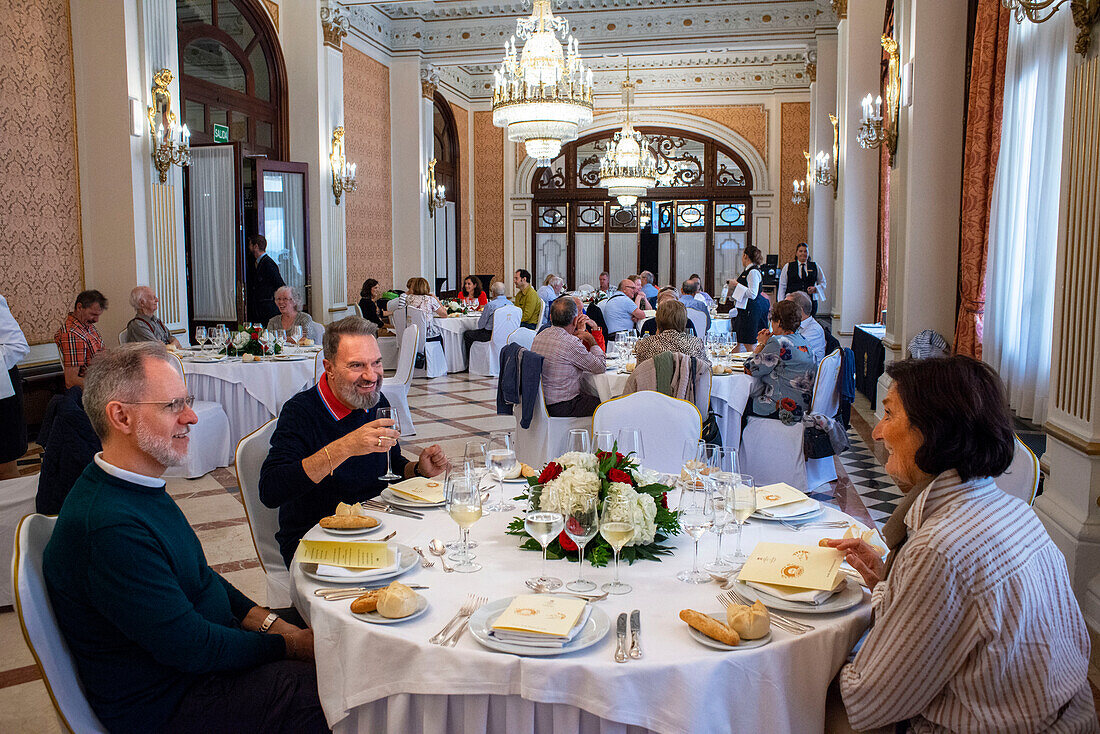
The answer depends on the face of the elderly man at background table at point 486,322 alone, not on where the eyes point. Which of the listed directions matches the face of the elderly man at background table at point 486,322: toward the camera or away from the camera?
away from the camera

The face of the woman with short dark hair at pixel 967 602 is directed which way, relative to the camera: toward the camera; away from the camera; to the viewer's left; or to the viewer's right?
to the viewer's left

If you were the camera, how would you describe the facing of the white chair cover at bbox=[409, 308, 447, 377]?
facing away from the viewer and to the right of the viewer

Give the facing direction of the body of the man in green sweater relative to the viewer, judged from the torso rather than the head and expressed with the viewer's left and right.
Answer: facing to the right of the viewer

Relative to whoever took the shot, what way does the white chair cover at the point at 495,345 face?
facing away from the viewer and to the left of the viewer

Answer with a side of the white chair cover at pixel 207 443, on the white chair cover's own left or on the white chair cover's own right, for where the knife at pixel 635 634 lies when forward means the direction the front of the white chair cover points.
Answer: on the white chair cover's own right

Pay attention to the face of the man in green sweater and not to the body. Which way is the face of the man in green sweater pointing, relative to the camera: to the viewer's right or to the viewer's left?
to the viewer's right

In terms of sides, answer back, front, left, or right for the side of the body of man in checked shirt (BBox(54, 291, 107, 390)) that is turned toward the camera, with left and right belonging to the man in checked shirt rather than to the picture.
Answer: right

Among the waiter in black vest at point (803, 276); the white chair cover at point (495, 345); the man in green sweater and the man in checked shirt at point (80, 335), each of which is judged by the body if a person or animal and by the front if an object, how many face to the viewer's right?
2

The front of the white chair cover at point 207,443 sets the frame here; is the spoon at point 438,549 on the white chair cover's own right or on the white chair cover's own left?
on the white chair cover's own right

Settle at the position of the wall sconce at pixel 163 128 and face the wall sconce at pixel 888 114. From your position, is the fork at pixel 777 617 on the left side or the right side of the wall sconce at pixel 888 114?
right

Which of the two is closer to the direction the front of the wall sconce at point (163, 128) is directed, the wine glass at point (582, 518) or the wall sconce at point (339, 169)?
the wine glass

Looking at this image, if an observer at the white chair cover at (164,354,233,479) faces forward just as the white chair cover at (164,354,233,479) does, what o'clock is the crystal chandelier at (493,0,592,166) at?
The crystal chandelier is roughly at 1 o'clock from the white chair cover.

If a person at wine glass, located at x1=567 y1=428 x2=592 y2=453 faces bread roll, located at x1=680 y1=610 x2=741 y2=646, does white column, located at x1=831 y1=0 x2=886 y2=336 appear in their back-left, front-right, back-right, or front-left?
back-left

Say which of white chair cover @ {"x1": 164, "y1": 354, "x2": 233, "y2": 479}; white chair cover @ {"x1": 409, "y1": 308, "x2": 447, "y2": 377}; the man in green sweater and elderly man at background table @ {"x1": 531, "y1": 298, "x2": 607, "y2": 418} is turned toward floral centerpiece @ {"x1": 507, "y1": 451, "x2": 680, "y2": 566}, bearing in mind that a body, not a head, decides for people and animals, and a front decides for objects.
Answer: the man in green sweater
